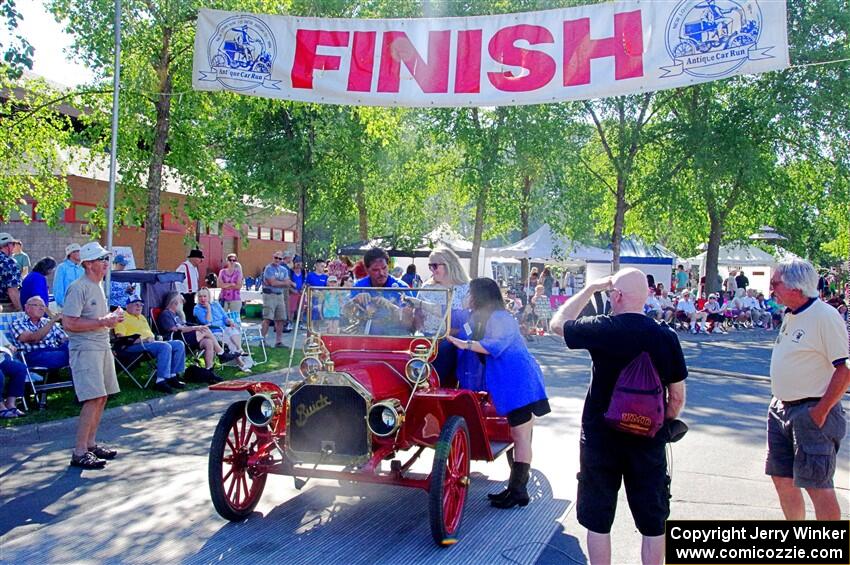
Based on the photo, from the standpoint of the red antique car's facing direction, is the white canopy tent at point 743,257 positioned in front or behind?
behind

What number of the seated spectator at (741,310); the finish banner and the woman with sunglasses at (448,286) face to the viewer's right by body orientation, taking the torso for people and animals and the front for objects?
0

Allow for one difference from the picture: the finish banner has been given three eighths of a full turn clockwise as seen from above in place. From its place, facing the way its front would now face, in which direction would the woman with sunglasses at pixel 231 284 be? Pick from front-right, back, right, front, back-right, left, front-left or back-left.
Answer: front

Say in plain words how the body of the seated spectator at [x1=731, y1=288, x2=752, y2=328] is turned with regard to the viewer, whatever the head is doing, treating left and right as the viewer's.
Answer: facing the viewer

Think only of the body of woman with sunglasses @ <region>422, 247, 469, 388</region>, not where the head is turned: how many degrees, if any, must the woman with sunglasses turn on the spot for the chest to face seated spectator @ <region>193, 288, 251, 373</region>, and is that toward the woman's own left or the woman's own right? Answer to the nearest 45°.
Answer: approximately 90° to the woman's own right

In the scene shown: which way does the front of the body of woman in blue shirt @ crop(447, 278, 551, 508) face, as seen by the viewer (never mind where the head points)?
to the viewer's left

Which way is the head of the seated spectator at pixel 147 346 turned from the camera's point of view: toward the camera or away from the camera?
toward the camera

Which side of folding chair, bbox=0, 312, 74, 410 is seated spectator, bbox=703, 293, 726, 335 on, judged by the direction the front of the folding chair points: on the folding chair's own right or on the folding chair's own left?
on the folding chair's own left

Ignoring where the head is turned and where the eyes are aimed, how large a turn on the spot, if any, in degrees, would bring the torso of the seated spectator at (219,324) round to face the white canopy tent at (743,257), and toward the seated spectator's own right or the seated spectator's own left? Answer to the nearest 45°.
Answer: approximately 90° to the seated spectator's own left

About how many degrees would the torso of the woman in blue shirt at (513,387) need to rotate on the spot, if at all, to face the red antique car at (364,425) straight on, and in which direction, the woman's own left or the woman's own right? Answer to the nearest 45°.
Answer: approximately 45° to the woman's own left

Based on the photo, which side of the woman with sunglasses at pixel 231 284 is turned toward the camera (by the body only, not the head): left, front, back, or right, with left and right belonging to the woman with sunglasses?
front

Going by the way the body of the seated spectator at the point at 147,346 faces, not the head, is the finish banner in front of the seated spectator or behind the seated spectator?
in front

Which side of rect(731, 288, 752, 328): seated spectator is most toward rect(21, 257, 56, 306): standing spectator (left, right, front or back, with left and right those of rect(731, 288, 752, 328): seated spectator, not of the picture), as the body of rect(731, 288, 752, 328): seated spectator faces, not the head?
front

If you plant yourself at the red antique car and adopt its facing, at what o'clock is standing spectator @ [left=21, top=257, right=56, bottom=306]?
The standing spectator is roughly at 3 o'clock from the red antique car.

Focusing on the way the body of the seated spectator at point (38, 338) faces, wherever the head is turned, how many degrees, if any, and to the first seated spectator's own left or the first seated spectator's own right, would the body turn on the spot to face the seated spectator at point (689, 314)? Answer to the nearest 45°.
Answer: approximately 45° to the first seated spectator's own left
